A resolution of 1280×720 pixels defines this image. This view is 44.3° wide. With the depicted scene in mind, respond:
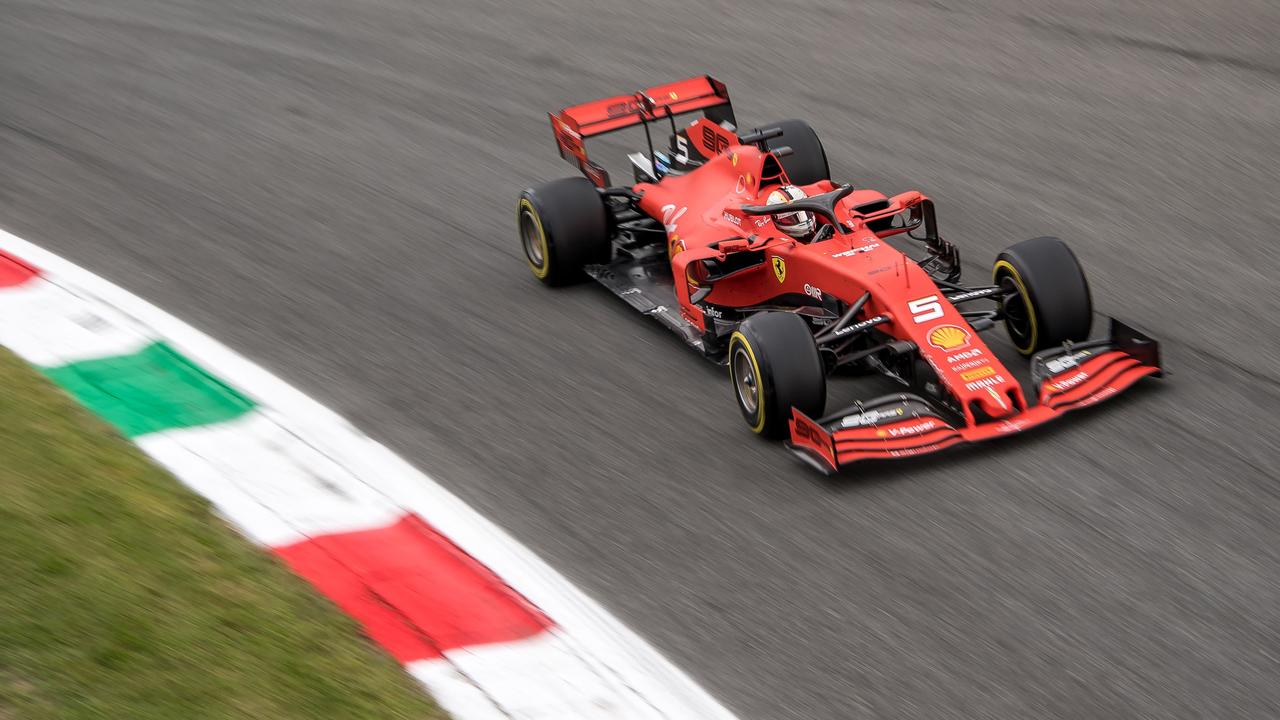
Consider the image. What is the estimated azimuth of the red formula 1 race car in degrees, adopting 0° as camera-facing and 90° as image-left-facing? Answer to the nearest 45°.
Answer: approximately 315°
